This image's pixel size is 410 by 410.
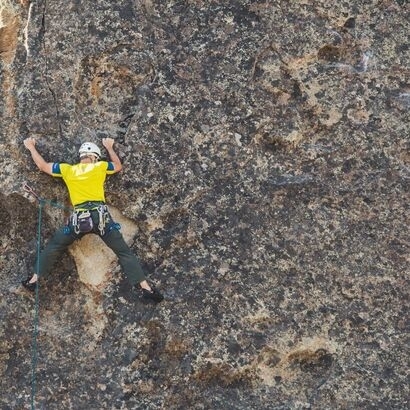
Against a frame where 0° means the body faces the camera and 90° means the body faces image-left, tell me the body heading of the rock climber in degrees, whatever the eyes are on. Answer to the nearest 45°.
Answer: approximately 180°

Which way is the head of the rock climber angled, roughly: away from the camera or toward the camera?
away from the camera
